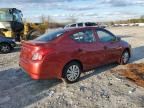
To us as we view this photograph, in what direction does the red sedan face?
facing away from the viewer and to the right of the viewer

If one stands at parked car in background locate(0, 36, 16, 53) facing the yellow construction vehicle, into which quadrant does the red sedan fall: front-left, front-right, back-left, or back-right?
back-right

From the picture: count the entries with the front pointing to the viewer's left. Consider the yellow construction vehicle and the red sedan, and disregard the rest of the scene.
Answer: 0

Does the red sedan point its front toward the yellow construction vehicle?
no

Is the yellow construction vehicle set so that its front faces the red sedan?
no

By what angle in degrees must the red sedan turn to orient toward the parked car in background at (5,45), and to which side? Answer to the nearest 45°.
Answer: approximately 90° to its left
